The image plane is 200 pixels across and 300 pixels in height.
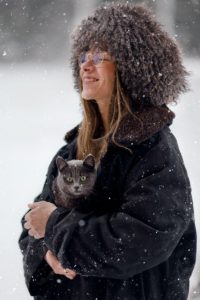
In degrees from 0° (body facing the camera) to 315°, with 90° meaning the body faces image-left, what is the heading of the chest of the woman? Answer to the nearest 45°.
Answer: approximately 45°

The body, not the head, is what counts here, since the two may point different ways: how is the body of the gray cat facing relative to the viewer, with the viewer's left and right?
facing the viewer
